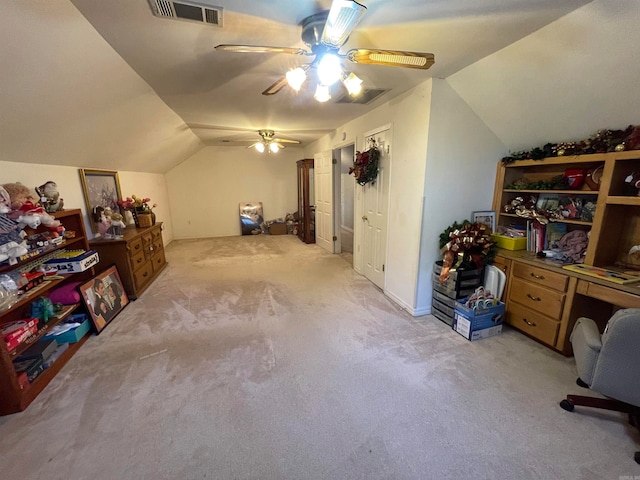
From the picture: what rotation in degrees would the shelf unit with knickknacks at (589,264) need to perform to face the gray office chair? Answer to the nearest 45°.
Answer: approximately 45° to its left

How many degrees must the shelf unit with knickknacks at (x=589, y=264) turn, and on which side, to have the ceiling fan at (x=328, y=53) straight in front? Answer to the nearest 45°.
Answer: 0° — it already faces it

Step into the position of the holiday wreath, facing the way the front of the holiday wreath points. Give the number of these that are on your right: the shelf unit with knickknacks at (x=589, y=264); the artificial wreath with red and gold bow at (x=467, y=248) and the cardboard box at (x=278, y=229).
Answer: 1

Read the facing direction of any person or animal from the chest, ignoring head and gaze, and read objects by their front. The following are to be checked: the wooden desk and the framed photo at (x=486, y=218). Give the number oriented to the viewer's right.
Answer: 0

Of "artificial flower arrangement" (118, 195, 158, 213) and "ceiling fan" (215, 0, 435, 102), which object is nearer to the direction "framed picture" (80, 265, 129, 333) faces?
the ceiling fan

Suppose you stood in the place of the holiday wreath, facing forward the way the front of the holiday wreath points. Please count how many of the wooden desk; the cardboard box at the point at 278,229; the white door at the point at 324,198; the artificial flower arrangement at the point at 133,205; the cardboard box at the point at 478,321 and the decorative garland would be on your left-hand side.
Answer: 3

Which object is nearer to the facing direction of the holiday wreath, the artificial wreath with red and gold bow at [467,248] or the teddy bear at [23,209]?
the teddy bear

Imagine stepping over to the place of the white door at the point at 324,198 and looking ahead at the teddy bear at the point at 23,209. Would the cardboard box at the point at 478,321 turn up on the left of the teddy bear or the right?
left

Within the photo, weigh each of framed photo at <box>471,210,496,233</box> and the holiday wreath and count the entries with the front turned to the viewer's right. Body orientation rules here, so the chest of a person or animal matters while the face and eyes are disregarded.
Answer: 0

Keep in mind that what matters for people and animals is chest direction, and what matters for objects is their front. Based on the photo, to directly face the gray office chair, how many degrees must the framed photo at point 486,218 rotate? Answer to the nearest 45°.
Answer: approximately 45° to its left

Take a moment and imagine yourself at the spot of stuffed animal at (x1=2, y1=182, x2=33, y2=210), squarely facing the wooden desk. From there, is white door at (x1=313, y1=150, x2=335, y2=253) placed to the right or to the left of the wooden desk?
left

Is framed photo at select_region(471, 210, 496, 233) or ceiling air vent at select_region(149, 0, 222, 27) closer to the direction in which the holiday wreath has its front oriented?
the ceiling air vent

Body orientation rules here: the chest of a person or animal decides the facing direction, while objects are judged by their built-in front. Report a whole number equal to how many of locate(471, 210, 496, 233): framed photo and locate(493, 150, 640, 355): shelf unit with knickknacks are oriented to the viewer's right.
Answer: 0

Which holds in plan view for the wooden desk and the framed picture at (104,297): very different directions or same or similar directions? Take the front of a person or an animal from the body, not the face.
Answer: very different directions
